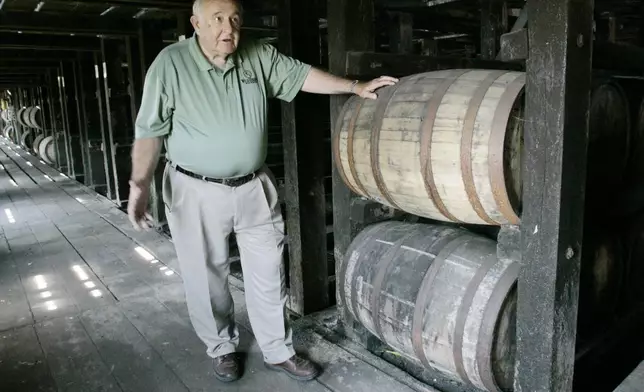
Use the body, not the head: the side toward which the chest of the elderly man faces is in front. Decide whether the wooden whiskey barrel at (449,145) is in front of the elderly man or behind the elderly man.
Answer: in front

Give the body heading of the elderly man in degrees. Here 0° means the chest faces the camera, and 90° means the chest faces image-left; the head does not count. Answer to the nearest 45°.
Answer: approximately 315°

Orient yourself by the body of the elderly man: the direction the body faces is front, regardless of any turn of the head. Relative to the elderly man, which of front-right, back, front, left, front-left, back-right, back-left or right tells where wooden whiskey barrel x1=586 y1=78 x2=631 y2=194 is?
front-left

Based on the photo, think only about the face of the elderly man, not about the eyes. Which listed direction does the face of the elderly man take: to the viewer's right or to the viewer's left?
to the viewer's right

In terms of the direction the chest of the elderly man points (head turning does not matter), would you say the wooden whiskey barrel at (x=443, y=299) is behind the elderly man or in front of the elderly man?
in front

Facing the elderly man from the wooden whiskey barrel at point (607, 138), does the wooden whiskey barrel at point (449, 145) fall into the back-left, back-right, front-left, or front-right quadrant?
front-left

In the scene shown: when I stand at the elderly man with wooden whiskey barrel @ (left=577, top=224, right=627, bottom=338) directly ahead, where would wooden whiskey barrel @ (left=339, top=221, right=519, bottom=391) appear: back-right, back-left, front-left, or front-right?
front-right

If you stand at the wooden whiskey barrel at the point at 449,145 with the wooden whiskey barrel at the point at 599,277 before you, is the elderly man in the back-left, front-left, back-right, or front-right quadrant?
back-left
